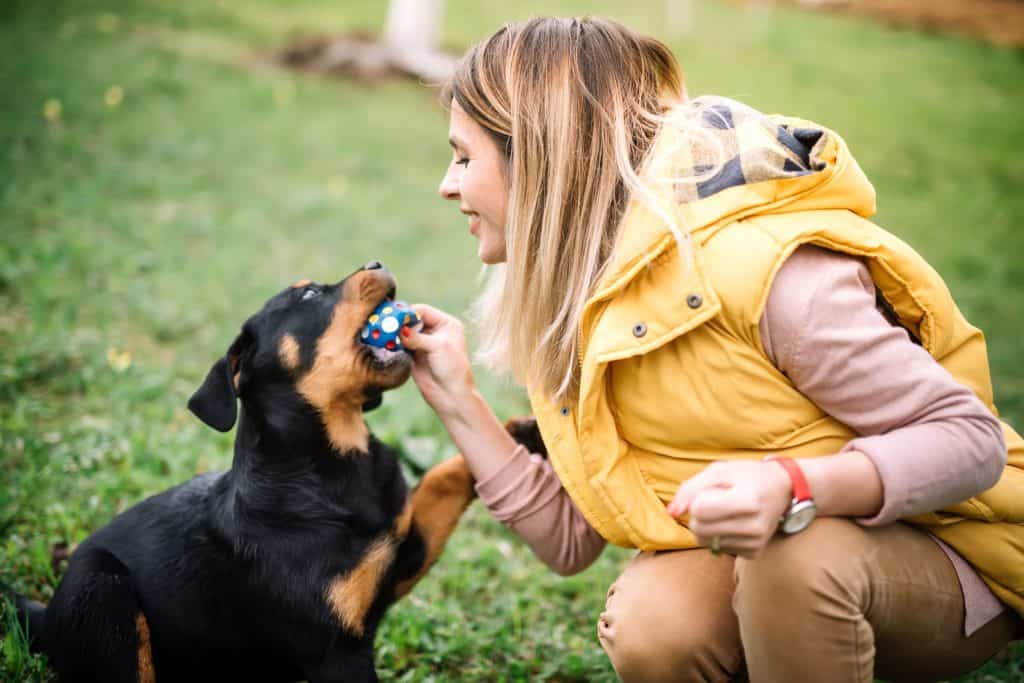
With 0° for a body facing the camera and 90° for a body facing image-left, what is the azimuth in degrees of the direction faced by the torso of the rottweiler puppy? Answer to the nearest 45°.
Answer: approximately 270°

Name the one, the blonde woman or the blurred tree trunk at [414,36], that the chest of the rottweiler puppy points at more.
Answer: the blonde woman

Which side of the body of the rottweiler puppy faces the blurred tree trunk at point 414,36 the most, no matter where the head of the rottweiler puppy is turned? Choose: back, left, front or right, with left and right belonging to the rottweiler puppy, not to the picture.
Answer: left

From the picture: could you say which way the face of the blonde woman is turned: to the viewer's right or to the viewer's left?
to the viewer's left

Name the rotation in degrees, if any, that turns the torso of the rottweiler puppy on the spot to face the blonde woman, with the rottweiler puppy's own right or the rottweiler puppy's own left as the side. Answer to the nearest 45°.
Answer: approximately 45° to the rottweiler puppy's own right
